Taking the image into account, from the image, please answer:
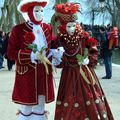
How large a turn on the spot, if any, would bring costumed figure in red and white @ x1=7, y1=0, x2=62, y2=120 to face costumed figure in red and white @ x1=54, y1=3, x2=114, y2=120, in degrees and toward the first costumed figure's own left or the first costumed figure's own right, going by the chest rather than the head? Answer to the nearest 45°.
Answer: approximately 45° to the first costumed figure's own left

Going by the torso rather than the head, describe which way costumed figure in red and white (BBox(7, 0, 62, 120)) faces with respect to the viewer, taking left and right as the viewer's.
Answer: facing the viewer and to the right of the viewer
